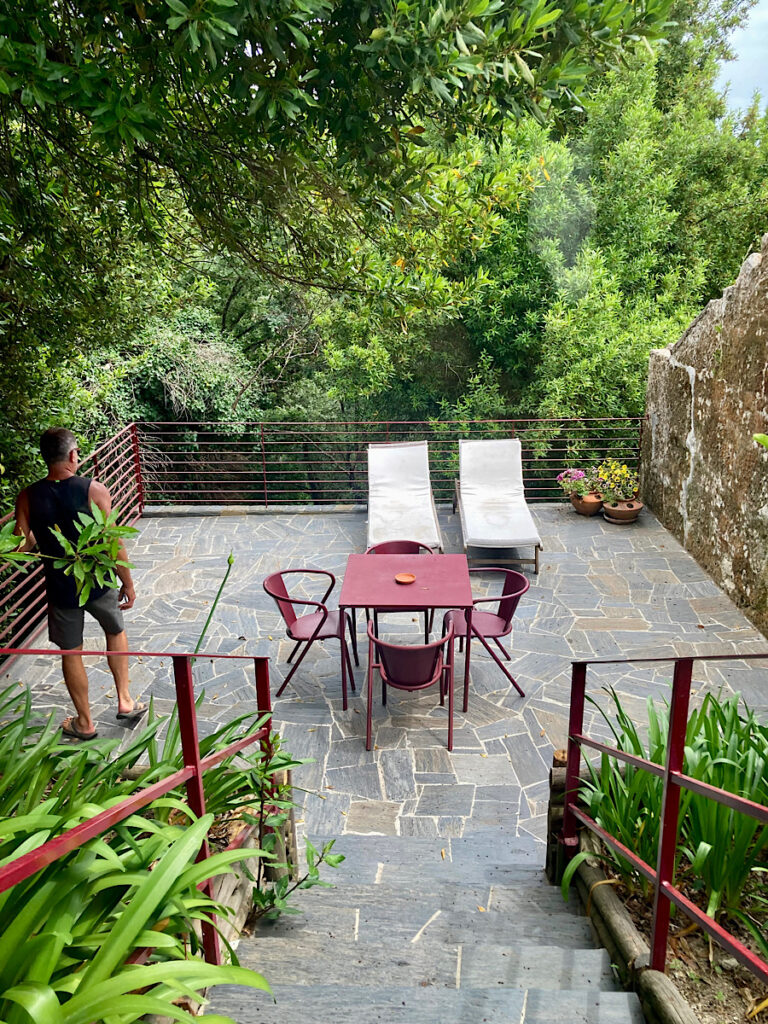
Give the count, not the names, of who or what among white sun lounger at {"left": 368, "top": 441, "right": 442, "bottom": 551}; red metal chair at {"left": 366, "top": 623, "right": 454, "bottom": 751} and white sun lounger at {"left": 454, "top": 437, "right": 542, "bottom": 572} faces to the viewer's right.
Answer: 0

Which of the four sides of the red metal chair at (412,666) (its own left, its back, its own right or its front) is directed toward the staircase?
back

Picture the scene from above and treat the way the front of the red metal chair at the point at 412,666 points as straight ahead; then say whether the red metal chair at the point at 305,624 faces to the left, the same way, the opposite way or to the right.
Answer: to the right

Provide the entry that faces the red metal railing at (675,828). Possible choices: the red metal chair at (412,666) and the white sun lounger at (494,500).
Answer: the white sun lounger

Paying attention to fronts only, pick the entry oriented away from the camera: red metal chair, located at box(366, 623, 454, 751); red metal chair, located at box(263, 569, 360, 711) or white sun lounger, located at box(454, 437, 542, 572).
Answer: red metal chair, located at box(366, 623, 454, 751)

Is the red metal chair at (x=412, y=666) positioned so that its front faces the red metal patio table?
yes

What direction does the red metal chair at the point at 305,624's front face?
to the viewer's right

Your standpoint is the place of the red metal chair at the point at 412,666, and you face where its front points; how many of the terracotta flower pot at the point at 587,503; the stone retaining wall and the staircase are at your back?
1

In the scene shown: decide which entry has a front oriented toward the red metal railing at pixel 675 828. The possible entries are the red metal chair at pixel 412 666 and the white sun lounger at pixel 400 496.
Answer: the white sun lounger

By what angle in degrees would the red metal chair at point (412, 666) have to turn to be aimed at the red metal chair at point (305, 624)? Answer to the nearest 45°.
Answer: approximately 45° to its left

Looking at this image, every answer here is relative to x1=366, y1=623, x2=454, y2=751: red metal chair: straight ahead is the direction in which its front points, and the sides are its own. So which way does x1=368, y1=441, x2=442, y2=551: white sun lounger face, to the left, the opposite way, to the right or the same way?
the opposite way

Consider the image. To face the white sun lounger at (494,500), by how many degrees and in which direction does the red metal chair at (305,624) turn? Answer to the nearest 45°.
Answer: approximately 45° to its left

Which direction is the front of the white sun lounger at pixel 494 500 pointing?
toward the camera

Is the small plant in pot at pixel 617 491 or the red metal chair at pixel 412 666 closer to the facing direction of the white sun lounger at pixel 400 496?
the red metal chair

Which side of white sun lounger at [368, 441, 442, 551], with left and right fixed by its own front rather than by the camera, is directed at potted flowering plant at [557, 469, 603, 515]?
left

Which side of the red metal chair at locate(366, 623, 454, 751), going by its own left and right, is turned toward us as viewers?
back

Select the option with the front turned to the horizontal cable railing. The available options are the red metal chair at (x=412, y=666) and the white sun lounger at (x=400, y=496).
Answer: the red metal chair

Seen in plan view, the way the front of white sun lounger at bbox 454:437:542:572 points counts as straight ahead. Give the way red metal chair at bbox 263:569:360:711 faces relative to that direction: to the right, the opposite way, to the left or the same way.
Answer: to the left
